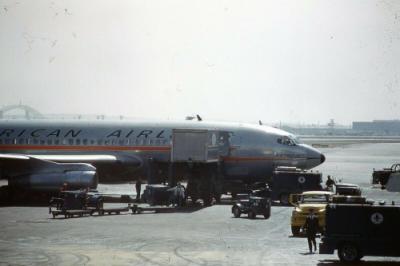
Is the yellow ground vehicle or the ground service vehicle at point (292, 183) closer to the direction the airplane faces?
the ground service vehicle

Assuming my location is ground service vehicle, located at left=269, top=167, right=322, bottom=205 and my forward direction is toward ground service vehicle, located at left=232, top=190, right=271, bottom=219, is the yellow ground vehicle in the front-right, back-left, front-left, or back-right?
front-left

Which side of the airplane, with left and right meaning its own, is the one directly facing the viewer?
right

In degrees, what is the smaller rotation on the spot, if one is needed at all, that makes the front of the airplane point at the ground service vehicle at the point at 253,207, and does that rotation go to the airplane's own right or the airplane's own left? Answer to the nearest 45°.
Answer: approximately 90° to the airplane's own right

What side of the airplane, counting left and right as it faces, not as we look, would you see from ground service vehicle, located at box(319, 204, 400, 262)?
right

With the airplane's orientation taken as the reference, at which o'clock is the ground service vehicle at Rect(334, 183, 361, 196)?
The ground service vehicle is roughly at 1 o'clock from the airplane.
